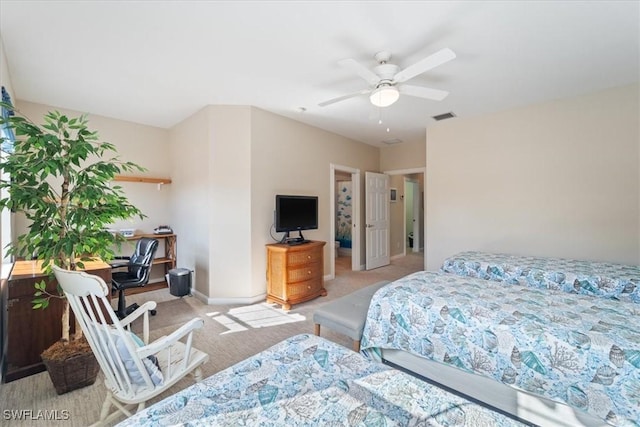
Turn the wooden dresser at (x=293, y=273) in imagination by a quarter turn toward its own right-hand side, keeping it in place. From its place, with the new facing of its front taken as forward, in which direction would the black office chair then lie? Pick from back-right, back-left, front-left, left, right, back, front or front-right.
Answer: front-right

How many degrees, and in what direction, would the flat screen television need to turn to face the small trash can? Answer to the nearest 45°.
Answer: approximately 135° to its right

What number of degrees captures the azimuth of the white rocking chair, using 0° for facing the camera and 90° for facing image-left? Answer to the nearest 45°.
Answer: approximately 225°

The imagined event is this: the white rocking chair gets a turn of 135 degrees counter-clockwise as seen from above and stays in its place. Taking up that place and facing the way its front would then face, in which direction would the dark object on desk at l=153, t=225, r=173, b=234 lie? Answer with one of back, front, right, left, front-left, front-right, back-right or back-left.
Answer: right

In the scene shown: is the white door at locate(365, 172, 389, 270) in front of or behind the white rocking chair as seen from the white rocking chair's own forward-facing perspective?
in front

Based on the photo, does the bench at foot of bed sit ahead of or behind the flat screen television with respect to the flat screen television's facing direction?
ahead

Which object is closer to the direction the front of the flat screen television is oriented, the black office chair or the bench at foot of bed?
the bench at foot of bed

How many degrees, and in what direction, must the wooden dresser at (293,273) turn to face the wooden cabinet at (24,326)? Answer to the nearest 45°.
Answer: approximately 90° to its right

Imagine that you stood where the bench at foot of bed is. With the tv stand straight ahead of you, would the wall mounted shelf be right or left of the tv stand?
left

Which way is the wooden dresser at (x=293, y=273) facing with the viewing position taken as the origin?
facing the viewer and to the right of the viewer

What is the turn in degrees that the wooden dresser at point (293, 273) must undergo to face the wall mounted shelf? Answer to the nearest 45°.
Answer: approximately 135° to its right

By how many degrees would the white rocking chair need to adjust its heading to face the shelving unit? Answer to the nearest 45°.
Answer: approximately 45° to its left
